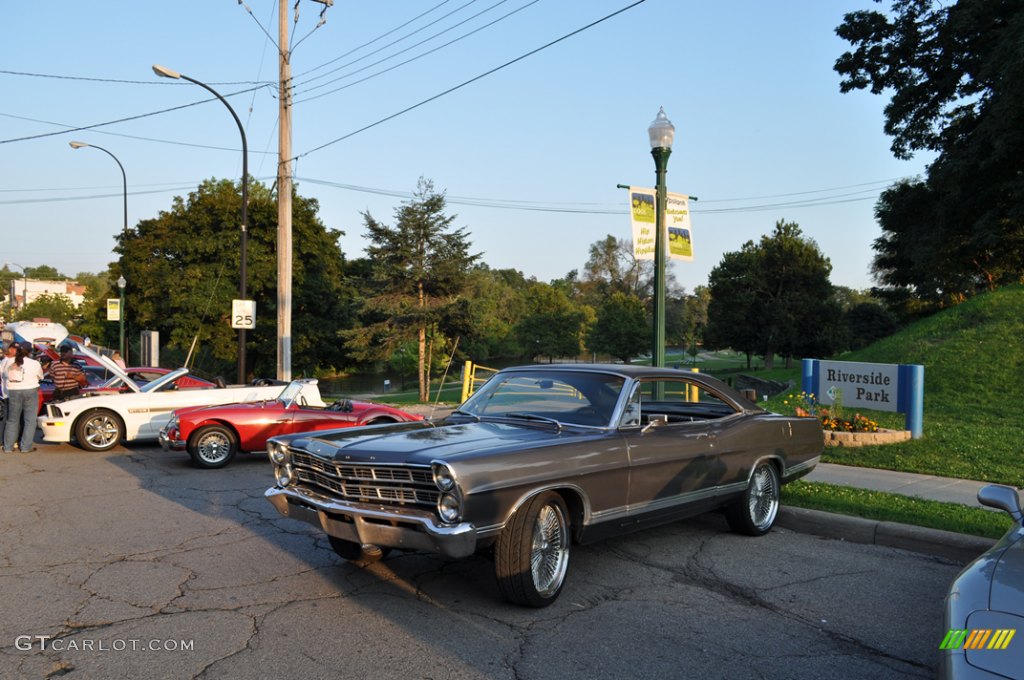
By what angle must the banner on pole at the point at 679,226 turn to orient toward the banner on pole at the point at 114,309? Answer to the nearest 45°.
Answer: approximately 135° to its right

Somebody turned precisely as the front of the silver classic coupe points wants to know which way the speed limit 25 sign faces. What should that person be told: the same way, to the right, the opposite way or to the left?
to the left

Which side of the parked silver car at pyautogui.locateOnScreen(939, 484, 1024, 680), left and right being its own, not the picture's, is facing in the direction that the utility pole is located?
right

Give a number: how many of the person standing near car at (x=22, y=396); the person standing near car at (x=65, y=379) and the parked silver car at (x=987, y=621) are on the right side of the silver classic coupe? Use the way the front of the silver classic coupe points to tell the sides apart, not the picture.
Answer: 2

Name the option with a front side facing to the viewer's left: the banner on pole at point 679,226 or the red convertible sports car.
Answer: the red convertible sports car

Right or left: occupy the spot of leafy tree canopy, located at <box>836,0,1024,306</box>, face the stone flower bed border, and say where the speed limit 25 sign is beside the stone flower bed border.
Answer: right

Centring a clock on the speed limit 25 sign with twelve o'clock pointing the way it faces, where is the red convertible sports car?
The red convertible sports car is roughly at 12 o'clock from the speed limit 25 sign.

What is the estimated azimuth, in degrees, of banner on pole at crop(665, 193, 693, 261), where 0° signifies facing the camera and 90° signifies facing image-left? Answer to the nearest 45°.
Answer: approximately 0°

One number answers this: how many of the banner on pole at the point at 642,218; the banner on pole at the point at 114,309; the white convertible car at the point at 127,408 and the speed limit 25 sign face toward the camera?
3

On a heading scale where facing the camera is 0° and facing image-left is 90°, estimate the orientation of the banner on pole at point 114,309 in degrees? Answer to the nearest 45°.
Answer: approximately 0°

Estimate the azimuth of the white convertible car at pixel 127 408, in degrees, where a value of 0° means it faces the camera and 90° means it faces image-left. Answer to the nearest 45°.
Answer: approximately 90°

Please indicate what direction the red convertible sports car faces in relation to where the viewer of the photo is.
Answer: facing to the left of the viewer

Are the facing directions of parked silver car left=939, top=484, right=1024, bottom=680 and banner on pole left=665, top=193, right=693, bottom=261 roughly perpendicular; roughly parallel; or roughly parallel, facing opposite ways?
roughly perpendicular
